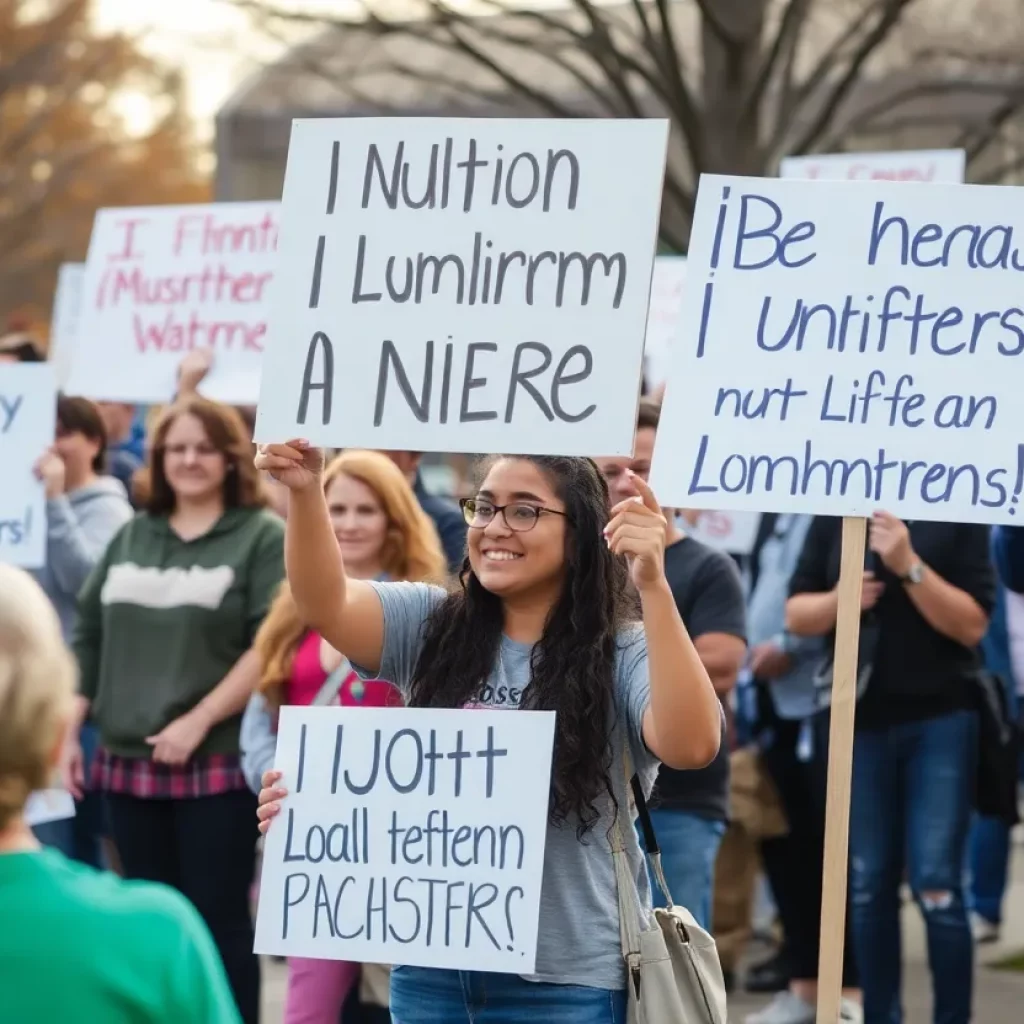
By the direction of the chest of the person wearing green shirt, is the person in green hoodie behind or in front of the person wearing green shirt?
in front

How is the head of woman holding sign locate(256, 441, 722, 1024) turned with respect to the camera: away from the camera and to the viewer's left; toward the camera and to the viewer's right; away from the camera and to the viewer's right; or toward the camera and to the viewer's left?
toward the camera and to the viewer's left

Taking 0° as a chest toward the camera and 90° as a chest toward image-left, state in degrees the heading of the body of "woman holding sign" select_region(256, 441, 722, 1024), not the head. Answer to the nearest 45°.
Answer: approximately 45°

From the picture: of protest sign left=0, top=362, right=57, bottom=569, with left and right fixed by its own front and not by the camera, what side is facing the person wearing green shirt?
front

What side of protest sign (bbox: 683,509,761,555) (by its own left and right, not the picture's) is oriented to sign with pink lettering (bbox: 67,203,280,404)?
right

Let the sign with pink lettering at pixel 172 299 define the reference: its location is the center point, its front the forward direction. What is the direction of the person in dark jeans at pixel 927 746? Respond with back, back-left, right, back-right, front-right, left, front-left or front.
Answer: front-left

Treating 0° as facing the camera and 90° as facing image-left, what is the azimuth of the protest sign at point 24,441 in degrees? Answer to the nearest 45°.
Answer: approximately 0°

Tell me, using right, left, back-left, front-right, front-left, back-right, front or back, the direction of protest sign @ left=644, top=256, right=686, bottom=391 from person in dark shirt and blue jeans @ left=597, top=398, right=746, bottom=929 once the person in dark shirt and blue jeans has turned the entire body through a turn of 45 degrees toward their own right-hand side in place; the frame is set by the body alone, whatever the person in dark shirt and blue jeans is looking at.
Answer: right

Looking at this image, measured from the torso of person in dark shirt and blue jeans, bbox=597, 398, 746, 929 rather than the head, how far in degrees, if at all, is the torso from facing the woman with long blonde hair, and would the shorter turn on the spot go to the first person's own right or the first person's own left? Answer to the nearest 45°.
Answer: approximately 45° to the first person's own right

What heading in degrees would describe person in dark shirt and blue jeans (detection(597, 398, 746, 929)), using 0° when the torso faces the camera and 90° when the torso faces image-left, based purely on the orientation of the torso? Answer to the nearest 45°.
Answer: approximately 45°
